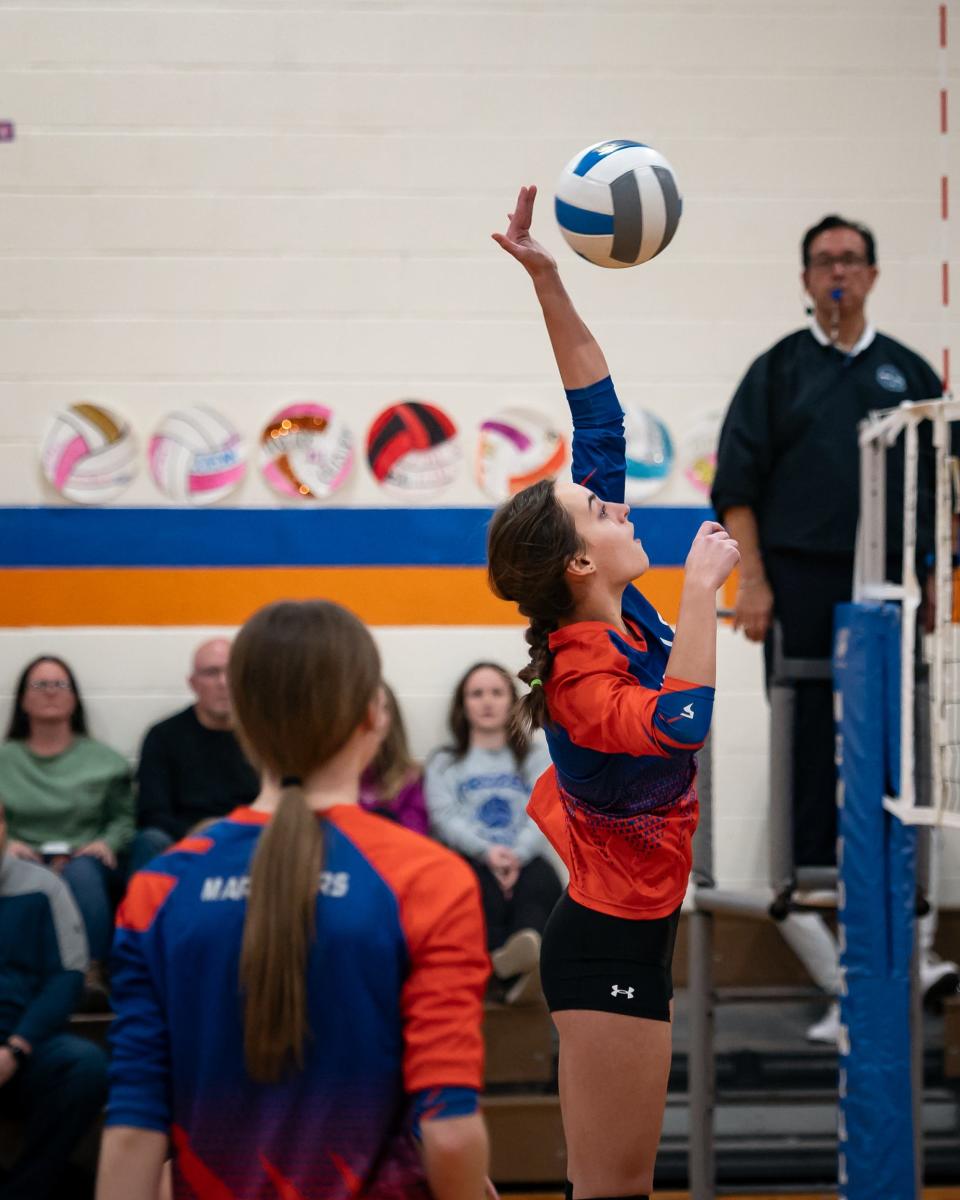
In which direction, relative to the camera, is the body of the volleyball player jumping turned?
to the viewer's right

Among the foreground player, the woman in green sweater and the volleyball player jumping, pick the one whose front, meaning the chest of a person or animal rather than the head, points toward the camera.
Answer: the woman in green sweater

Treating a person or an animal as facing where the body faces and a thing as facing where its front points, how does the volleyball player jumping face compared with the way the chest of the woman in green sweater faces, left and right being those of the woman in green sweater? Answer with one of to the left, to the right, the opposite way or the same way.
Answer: to the left

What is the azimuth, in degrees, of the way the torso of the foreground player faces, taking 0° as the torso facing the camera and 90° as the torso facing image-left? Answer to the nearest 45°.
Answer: approximately 180°

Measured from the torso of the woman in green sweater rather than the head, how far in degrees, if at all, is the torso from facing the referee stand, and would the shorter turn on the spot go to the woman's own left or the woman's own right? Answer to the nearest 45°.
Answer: approximately 45° to the woman's own left

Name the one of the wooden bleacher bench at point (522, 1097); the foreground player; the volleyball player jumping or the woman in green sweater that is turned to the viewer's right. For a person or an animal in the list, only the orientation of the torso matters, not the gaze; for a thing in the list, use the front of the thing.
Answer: the volleyball player jumping

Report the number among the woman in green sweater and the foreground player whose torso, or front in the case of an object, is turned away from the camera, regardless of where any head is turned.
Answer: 1

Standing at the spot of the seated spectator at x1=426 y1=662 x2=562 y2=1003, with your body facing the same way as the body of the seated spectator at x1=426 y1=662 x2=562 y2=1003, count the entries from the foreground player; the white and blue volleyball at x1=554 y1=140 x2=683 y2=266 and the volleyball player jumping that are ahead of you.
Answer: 3

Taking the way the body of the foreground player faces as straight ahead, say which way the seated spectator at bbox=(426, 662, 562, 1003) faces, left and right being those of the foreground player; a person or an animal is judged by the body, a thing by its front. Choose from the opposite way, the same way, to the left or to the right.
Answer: the opposite way

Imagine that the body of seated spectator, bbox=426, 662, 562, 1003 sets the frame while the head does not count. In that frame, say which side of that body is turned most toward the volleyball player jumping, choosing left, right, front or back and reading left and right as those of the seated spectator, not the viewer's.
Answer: front

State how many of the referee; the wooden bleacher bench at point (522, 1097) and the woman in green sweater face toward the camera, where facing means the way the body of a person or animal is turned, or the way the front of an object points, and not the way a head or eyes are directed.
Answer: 3

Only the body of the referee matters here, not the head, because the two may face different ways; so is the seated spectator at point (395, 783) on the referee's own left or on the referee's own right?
on the referee's own right

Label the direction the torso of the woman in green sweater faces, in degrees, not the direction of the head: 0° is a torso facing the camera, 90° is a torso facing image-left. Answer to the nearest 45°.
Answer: approximately 0°

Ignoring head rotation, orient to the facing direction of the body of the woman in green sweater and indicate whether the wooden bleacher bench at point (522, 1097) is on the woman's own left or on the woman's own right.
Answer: on the woman's own left

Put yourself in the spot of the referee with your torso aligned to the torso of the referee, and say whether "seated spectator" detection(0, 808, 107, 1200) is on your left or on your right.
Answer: on your right

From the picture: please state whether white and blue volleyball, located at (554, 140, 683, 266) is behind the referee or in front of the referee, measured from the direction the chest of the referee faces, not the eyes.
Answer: in front
